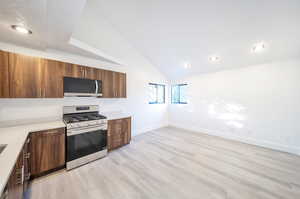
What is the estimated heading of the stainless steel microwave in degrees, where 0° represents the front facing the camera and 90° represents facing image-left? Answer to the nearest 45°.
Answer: approximately 0°

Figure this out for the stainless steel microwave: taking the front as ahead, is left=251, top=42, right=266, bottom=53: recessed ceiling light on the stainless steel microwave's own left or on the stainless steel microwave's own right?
on the stainless steel microwave's own left

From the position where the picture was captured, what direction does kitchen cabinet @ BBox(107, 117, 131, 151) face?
facing the viewer and to the right of the viewer

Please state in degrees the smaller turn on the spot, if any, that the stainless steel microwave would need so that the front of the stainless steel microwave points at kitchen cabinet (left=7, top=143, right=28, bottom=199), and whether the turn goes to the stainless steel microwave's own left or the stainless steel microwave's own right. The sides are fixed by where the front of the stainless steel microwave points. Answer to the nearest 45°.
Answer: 0° — it already faces it

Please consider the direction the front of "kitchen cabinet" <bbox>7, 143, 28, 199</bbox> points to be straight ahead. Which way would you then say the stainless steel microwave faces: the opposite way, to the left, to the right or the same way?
to the right

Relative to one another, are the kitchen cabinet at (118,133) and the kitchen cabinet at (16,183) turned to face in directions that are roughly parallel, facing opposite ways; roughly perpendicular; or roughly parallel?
roughly perpendicular

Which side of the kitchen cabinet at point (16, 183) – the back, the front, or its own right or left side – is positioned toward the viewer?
right

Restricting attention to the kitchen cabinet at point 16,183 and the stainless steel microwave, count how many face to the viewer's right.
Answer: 1

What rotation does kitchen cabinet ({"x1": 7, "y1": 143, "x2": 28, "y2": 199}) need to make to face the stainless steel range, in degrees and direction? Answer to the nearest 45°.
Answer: approximately 45° to its left

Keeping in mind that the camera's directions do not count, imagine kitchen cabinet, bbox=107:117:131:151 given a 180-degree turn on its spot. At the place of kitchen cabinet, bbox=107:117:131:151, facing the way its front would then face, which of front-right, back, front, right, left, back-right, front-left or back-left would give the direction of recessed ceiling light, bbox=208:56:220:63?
back-right
